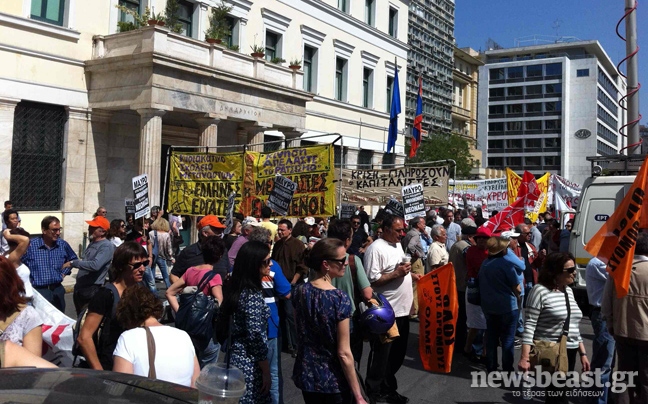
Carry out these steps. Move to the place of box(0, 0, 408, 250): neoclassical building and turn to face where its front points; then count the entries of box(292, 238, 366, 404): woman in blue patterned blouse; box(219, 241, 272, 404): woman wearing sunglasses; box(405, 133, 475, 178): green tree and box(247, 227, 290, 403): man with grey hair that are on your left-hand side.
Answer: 1

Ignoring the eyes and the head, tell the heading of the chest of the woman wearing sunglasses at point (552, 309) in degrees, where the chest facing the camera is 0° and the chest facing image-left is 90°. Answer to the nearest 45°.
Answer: approximately 315°

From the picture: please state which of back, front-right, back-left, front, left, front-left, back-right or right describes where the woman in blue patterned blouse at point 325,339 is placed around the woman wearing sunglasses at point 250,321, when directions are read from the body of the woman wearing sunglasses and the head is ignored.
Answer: front-right

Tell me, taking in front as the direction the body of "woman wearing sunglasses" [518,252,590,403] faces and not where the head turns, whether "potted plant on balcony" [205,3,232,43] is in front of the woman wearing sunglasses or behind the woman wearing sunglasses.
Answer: behind

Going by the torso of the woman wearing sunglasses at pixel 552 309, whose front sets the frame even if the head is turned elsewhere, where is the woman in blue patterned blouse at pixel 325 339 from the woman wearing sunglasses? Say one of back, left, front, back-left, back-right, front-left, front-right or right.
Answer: right

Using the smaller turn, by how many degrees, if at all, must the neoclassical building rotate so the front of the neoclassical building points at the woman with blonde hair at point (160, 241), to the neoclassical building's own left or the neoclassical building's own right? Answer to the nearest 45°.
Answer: approximately 45° to the neoclassical building's own right
